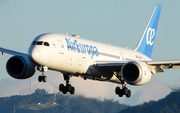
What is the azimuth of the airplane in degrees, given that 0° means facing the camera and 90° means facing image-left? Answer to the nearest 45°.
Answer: approximately 45°
